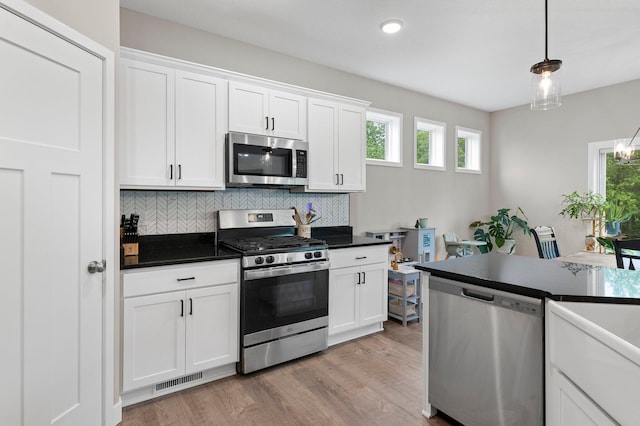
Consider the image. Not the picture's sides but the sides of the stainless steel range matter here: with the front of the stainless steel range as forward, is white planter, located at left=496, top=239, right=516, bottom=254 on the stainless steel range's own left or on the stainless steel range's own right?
on the stainless steel range's own left

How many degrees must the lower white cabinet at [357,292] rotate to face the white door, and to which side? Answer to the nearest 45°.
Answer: approximately 90° to its right

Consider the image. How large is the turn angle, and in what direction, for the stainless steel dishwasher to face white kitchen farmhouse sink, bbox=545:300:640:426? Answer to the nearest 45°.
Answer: approximately 90° to its left

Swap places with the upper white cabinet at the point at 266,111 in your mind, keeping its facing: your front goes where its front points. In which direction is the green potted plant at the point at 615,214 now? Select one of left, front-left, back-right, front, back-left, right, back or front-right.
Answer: front-left

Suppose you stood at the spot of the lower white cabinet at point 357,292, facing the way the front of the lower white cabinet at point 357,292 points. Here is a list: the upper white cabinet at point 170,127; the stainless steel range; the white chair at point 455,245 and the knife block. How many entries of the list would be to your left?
1

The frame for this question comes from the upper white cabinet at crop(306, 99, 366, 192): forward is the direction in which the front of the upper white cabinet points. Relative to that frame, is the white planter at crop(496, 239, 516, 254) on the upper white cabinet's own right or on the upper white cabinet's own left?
on the upper white cabinet's own left

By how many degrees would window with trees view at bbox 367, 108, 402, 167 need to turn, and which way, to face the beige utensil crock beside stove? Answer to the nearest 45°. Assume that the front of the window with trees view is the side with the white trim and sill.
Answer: approximately 90° to its right

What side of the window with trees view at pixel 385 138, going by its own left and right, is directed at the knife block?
right

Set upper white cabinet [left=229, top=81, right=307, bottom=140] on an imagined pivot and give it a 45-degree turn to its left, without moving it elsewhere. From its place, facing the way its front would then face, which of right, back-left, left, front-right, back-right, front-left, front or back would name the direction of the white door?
back-right

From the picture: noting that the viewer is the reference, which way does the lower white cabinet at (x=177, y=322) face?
facing the viewer and to the right of the viewer
